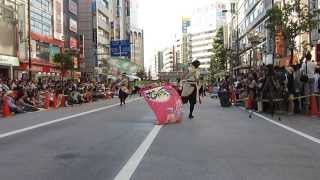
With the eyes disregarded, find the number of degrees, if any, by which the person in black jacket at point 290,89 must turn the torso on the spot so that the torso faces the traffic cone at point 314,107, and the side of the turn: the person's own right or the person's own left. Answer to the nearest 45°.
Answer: approximately 135° to the person's own left

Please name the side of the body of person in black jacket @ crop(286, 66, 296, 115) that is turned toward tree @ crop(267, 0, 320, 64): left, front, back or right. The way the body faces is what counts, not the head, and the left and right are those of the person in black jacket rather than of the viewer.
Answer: right

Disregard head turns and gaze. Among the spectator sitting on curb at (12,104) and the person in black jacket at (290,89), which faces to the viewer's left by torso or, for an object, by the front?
the person in black jacket

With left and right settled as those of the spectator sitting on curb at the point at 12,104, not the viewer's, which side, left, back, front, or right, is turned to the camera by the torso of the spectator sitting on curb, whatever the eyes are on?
right

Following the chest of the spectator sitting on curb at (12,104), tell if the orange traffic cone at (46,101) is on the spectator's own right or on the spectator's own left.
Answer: on the spectator's own left

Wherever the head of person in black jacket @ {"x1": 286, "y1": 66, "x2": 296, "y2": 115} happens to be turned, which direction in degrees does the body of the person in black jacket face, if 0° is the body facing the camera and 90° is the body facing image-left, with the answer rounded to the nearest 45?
approximately 90°

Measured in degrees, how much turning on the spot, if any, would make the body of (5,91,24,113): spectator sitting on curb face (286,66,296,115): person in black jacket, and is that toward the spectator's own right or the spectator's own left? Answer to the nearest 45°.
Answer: approximately 45° to the spectator's own right

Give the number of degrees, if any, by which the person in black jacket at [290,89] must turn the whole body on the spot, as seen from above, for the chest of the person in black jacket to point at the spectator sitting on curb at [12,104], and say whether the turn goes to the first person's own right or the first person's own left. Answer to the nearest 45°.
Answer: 0° — they already face them

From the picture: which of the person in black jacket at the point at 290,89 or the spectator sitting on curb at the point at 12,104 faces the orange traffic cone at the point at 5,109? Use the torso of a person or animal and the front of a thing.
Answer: the person in black jacket

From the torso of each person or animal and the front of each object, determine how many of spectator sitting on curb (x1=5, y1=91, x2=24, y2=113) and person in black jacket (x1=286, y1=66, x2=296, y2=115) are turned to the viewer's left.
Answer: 1
